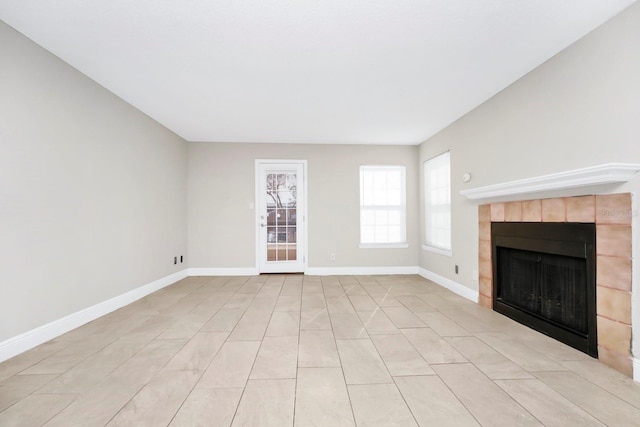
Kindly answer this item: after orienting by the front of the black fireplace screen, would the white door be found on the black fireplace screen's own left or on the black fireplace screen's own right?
on the black fireplace screen's own right

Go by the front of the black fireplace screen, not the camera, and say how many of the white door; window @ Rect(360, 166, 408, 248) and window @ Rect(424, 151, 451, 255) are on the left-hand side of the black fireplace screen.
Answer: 0

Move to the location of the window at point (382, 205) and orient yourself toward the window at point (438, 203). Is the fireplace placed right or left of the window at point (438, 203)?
right

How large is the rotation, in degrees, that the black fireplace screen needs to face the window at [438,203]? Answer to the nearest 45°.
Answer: approximately 90° to its right

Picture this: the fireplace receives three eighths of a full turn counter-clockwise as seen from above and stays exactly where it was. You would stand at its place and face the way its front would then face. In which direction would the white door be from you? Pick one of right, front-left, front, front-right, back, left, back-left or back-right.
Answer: back

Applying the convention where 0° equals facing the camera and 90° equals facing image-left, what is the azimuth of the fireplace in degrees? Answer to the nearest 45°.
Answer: approximately 45°

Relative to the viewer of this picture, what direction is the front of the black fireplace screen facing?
facing the viewer and to the left of the viewer

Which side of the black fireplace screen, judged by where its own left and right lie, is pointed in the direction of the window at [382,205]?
right

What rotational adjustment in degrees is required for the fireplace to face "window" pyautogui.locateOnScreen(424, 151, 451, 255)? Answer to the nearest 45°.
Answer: approximately 90° to its right
